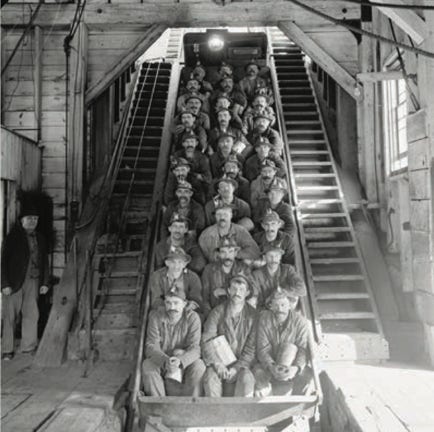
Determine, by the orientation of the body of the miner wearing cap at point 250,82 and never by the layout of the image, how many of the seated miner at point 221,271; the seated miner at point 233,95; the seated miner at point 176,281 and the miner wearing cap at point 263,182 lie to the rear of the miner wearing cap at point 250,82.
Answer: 0

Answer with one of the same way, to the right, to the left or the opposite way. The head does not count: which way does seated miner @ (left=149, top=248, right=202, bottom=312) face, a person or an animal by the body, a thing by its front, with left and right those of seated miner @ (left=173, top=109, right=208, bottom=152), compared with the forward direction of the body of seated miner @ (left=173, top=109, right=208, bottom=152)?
the same way

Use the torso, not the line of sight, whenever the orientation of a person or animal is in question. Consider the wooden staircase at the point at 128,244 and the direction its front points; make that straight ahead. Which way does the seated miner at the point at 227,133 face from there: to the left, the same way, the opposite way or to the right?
the same way

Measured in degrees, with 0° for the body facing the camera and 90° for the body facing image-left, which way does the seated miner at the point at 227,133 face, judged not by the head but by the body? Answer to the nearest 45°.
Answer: approximately 0°

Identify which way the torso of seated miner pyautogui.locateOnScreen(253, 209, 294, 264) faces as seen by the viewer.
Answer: toward the camera

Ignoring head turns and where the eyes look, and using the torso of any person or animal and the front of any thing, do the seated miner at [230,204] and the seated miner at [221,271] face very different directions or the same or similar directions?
same or similar directions

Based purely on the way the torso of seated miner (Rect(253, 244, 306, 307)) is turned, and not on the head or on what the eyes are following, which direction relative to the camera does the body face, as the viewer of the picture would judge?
toward the camera

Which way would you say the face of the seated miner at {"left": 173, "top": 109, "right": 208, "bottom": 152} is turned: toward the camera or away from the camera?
toward the camera

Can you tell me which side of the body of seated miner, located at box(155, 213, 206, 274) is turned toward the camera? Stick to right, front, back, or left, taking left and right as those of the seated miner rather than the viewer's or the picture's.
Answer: front

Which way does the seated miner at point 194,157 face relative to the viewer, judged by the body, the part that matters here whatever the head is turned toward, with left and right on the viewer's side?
facing the viewer

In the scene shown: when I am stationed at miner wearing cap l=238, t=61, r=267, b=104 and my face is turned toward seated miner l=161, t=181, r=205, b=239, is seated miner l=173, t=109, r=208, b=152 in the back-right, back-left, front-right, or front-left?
front-right

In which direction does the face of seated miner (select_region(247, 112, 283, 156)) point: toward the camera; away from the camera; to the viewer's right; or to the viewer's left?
toward the camera

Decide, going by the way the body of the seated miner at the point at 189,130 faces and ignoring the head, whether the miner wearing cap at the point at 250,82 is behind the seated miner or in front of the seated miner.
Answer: behind
